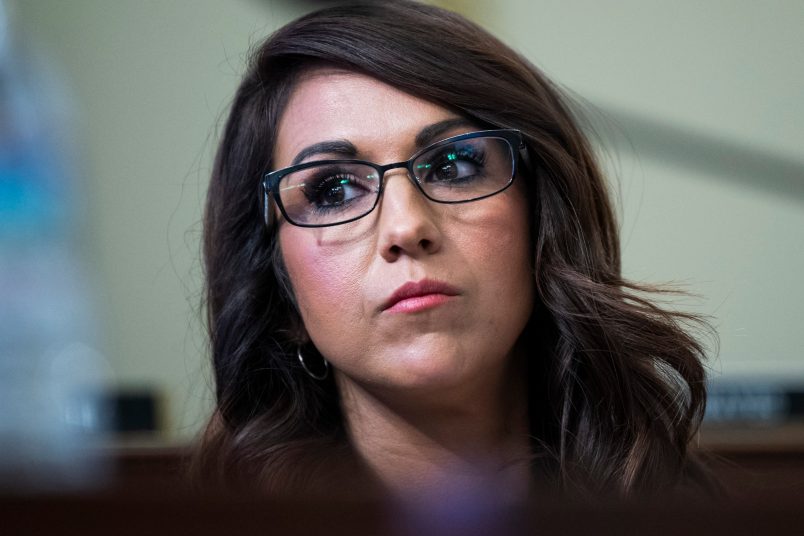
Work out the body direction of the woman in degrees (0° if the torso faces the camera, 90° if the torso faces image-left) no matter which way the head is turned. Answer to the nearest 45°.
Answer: approximately 0°
